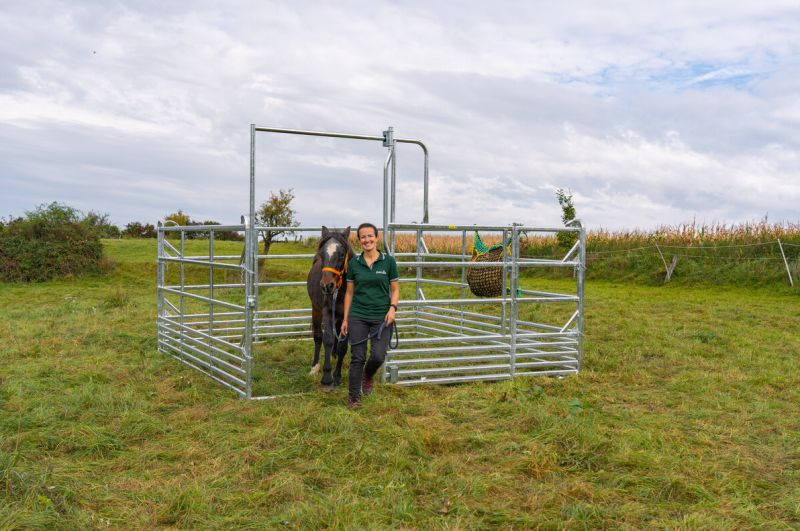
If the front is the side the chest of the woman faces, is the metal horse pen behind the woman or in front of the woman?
behind

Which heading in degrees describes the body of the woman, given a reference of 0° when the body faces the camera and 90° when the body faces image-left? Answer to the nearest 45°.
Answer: approximately 0°

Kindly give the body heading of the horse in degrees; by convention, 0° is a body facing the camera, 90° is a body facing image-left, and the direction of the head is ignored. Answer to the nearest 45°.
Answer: approximately 0°

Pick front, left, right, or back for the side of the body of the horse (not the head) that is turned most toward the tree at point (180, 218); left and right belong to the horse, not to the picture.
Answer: back

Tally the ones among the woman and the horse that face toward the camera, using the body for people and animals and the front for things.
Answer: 2
